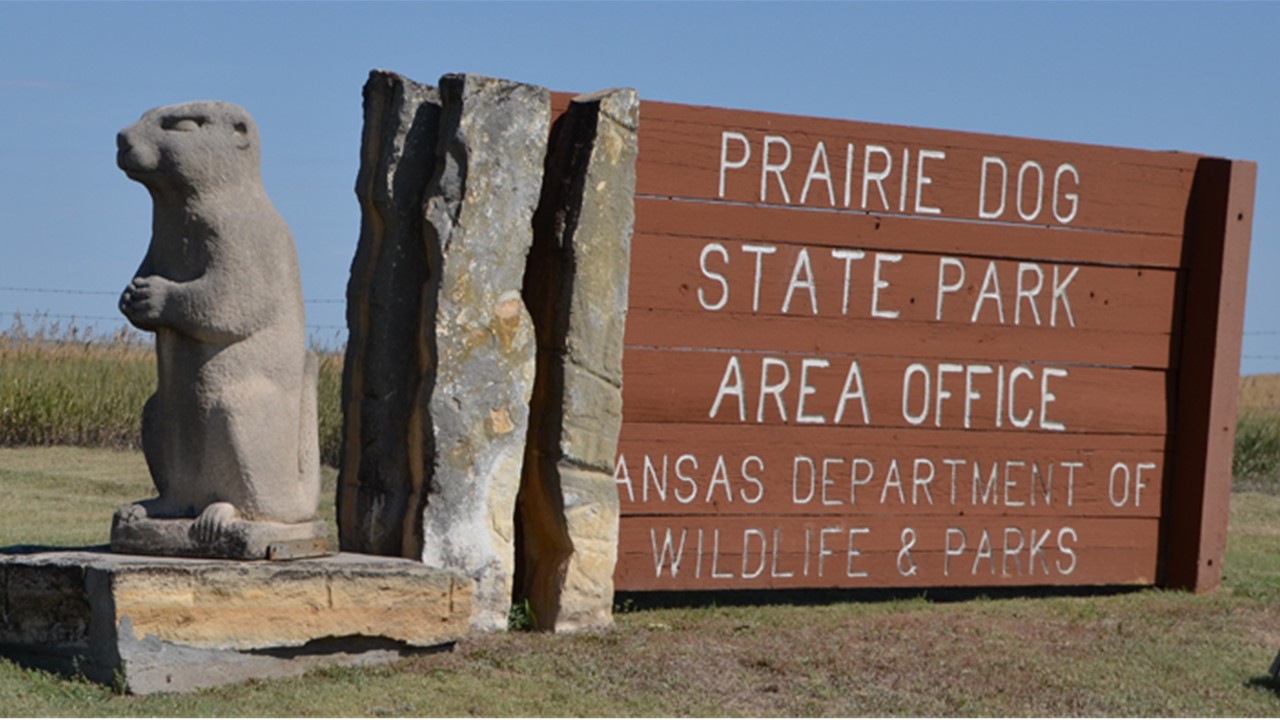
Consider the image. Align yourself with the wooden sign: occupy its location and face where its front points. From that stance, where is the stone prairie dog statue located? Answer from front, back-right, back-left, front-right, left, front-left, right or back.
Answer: right

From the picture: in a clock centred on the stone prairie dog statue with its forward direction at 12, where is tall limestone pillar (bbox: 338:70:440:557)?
The tall limestone pillar is roughly at 6 o'clock from the stone prairie dog statue.

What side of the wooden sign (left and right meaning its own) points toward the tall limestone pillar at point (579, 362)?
right

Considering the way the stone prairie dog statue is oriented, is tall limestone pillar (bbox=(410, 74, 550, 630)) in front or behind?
behind

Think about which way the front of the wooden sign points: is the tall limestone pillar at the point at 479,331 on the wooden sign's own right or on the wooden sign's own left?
on the wooden sign's own right

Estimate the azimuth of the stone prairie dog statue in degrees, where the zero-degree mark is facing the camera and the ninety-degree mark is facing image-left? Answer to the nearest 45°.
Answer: approximately 45°

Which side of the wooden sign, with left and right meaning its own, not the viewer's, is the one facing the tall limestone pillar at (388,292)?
right

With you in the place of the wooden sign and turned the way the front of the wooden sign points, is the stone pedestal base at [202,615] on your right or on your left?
on your right

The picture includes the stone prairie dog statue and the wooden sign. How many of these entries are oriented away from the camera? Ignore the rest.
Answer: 0
